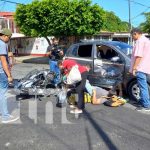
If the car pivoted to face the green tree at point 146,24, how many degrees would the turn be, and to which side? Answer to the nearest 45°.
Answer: approximately 135° to its left

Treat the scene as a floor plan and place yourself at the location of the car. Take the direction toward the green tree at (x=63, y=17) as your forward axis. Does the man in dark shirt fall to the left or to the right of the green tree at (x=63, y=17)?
left
